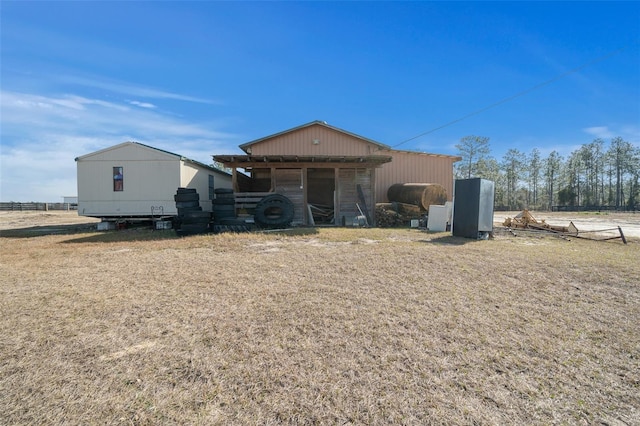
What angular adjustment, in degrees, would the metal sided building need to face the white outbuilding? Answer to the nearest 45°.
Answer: approximately 90° to its right

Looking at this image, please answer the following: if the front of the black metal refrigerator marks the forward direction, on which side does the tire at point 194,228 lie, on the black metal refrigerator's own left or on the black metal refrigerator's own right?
on the black metal refrigerator's own right

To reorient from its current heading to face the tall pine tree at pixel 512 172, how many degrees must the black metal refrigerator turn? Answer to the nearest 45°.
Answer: approximately 135° to its left

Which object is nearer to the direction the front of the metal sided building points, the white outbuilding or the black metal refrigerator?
the black metal refrigerator

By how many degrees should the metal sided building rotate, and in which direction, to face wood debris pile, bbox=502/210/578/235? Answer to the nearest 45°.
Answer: approximately 45° to its left

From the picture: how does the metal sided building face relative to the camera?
toward the camera

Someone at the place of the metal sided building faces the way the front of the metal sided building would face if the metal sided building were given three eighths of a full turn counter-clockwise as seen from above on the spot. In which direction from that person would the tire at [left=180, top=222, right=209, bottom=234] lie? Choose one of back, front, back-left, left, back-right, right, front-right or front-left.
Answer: back

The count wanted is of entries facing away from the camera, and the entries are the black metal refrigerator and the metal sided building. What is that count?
0

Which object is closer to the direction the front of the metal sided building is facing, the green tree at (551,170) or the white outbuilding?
the white outbuilding

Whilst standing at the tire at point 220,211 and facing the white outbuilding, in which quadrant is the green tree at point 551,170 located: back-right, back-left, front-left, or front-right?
back-right

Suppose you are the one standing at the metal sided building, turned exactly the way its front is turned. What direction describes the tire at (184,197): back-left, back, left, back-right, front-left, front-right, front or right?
front-right

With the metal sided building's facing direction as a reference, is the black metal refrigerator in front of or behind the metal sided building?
in front

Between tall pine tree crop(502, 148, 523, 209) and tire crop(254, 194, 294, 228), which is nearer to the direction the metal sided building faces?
the tire
